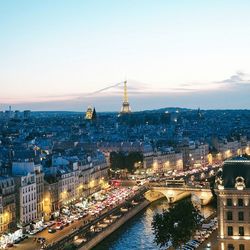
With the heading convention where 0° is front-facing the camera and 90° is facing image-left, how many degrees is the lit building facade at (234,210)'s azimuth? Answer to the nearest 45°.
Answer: approximately 0°
